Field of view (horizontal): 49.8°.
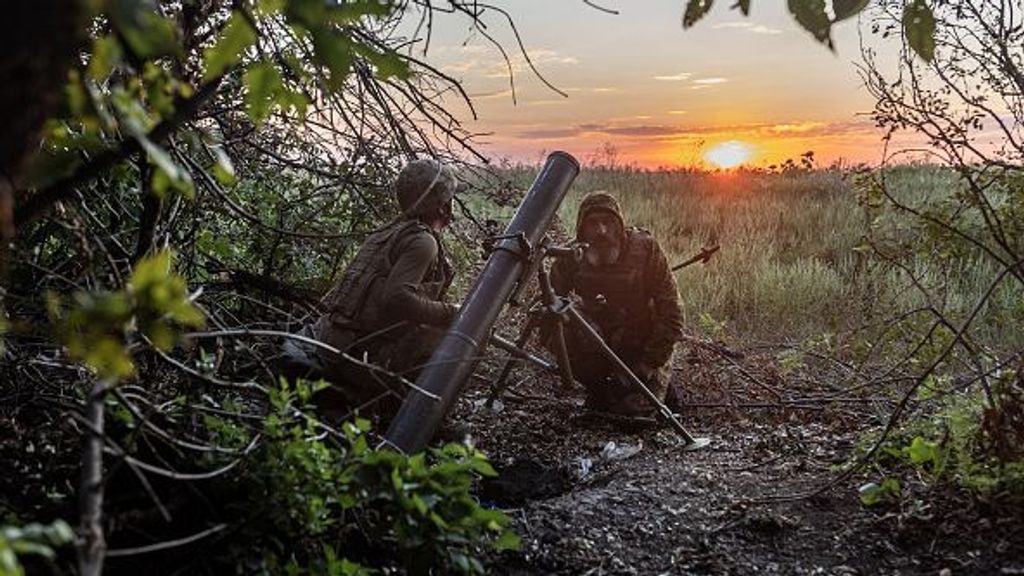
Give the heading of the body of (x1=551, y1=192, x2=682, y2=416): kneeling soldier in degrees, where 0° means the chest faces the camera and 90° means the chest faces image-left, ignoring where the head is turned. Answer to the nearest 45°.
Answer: approximately 45°

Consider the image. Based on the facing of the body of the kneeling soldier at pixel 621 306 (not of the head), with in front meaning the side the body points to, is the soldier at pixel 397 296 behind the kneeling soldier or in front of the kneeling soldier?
in front

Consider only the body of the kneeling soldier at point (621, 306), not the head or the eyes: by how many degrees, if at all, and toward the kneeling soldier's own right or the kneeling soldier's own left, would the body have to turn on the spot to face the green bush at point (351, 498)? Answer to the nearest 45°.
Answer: approximately 45° to the kneeling soldier's own left

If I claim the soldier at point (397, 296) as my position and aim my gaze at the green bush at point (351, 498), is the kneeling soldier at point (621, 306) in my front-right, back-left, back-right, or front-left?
back-left

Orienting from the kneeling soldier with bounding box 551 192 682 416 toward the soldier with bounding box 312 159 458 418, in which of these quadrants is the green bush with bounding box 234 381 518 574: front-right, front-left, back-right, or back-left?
front-left

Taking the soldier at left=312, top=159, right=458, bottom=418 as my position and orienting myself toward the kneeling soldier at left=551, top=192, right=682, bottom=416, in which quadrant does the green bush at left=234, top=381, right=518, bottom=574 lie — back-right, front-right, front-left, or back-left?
back-right

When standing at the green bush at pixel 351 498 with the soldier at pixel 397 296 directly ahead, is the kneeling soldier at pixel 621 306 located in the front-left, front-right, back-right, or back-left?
front-right
